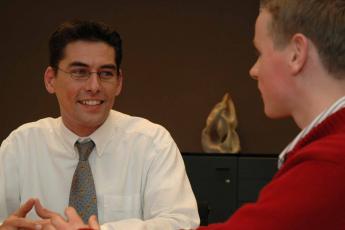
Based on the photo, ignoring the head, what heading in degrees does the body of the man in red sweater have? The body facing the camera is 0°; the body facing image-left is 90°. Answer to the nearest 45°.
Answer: approximately 90°

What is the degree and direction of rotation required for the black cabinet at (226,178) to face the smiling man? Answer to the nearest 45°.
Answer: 0° — it already faces them

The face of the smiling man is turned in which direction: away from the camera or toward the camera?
toward the camera

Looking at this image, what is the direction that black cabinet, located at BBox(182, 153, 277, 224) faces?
toward the camera

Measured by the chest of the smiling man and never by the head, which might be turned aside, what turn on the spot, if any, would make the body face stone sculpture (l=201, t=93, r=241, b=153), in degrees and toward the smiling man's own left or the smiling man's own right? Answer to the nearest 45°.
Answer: approximately 135° to the smiling man's own left

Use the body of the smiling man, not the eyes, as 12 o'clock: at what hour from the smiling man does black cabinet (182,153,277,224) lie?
The black cabinet is roughly at 7 o'clock from the smiling man.

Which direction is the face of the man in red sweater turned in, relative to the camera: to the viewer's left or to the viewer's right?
to the viewer's left

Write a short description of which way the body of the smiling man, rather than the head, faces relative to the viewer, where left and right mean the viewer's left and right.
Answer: facing the viewer

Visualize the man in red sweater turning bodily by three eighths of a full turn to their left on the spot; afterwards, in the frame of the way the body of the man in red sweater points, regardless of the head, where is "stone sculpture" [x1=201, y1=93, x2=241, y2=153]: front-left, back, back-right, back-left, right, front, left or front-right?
back-left

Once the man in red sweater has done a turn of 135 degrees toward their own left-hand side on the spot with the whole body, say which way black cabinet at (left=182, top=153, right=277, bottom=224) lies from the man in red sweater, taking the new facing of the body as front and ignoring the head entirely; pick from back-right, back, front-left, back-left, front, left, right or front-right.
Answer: back-left

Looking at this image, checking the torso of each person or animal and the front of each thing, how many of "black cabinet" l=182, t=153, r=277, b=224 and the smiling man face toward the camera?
2

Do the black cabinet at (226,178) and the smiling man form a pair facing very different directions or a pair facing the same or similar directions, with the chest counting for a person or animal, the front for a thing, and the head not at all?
same or similar directions

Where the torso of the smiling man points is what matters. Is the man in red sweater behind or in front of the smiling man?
in front

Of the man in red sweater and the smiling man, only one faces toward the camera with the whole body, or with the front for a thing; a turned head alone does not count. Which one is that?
the smiling man
